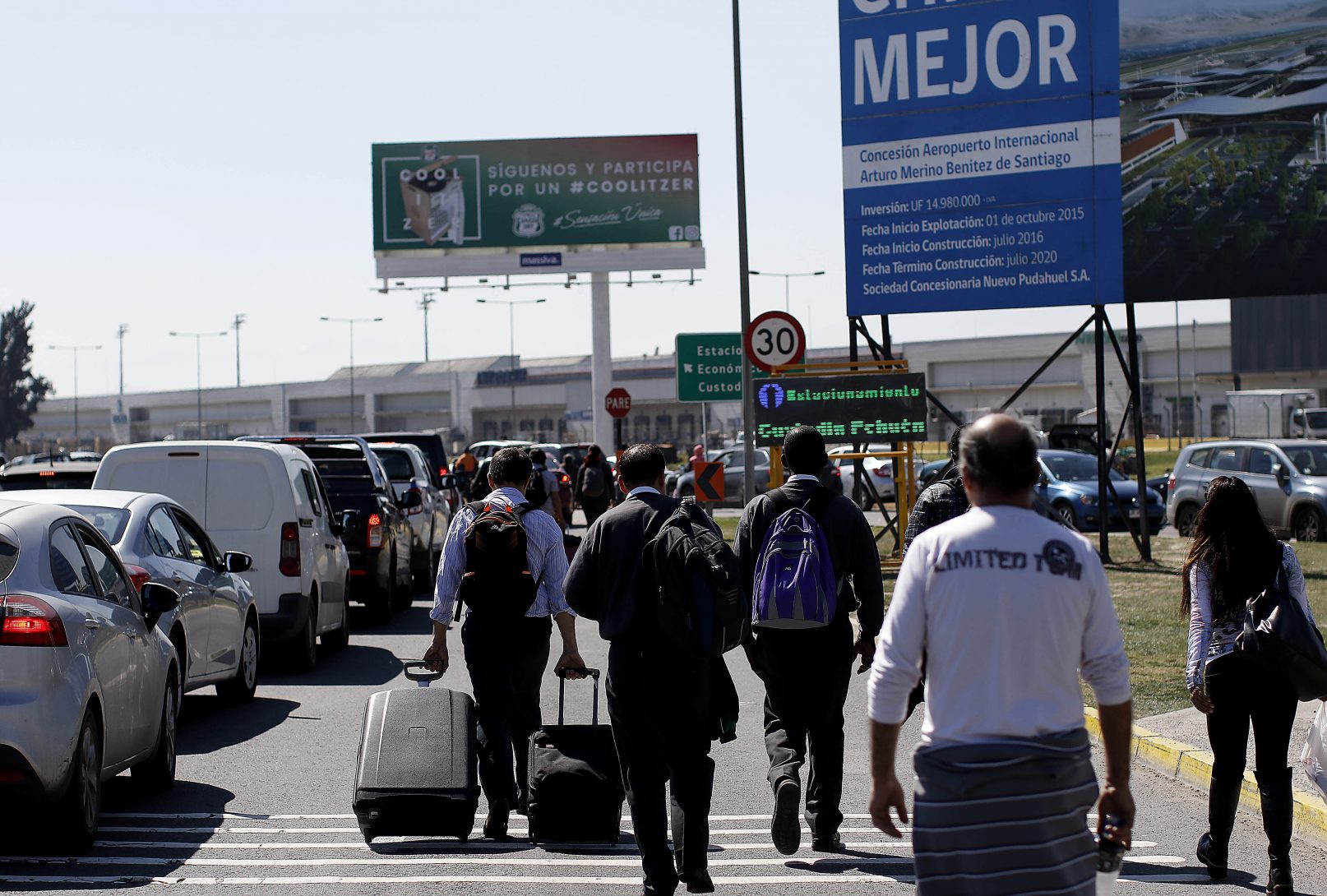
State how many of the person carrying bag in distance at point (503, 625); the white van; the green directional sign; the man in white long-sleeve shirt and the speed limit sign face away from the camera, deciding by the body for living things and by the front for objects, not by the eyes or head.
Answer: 3

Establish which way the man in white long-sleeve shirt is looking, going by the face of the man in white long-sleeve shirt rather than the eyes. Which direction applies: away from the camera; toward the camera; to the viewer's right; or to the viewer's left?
away from the camera

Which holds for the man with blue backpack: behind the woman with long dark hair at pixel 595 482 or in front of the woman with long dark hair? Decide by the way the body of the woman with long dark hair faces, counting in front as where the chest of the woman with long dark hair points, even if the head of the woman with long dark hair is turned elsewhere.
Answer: behind

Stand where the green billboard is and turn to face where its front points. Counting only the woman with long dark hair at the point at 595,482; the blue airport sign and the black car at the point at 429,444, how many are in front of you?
3

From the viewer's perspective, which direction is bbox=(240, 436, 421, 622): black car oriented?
away from the camera

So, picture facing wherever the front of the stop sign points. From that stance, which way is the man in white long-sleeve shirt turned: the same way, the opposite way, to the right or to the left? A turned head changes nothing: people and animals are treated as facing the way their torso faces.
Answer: the opposite way

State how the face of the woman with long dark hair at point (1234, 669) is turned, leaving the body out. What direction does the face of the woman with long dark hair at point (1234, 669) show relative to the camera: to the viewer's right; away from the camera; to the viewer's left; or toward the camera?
away from the camera

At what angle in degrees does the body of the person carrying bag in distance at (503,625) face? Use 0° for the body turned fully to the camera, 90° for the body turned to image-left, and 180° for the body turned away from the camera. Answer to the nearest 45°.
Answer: approximately 180°

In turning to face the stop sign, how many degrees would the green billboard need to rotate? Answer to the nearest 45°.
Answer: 0° — it already faces it
